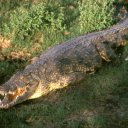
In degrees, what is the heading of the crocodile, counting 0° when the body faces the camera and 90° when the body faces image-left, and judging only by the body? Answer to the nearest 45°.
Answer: approximately 45°

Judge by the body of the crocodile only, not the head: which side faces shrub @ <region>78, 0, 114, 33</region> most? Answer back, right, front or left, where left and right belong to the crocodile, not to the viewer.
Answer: back

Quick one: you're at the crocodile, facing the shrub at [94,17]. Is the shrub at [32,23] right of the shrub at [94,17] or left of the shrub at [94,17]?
left

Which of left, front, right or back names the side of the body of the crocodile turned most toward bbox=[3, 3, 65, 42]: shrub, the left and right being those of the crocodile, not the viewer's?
right
